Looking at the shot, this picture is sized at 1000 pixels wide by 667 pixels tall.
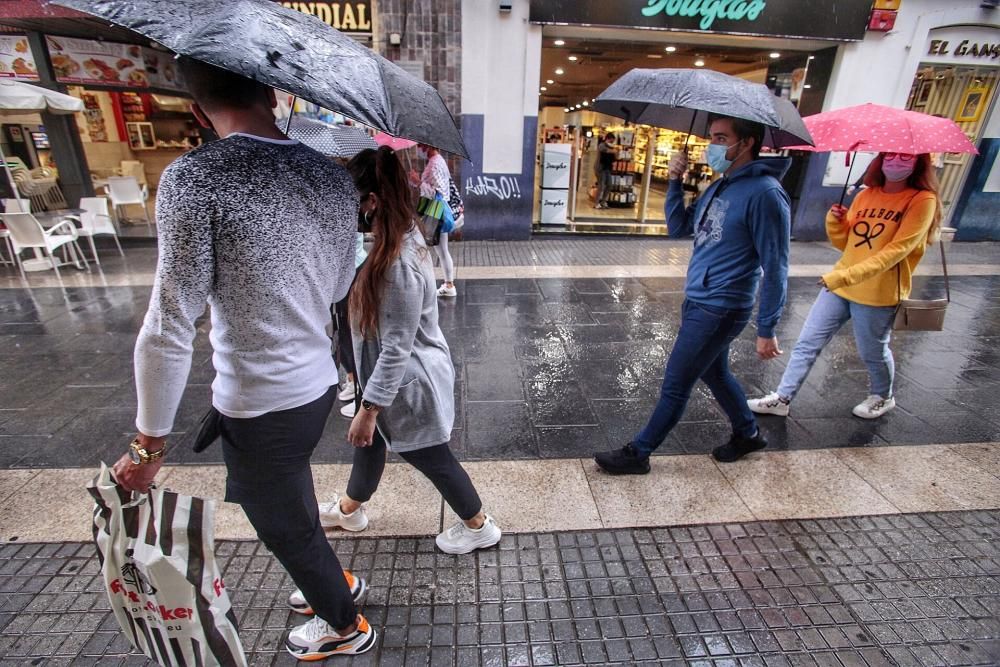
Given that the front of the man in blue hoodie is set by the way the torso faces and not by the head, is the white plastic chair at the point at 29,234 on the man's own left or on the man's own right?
on the man's own right

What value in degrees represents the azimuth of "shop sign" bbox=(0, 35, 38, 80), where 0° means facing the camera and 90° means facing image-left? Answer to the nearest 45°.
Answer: approximately 0°

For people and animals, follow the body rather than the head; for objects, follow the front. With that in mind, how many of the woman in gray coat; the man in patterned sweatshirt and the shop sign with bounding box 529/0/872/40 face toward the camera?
1

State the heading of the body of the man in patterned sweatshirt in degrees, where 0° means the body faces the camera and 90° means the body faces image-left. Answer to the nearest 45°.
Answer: approximately 135°

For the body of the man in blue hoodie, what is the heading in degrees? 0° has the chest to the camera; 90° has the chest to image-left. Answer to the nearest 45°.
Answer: approximately 45°

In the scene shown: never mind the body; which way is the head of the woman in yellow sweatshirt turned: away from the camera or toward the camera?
toward the camera

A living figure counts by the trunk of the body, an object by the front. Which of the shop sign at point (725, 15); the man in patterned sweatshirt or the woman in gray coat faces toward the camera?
the shop sign

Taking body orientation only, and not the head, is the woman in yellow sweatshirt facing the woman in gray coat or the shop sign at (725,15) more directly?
the woman in gray coat

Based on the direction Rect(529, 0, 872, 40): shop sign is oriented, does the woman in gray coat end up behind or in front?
in front

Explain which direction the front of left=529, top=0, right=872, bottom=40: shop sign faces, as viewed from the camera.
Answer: facing the viewer

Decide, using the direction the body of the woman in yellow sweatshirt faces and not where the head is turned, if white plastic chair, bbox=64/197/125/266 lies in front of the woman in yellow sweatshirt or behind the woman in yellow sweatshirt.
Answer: in front

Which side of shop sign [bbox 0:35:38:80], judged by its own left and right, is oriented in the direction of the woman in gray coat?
front

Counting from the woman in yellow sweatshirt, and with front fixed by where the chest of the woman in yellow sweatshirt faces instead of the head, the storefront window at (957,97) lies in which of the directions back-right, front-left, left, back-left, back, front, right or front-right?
back-right

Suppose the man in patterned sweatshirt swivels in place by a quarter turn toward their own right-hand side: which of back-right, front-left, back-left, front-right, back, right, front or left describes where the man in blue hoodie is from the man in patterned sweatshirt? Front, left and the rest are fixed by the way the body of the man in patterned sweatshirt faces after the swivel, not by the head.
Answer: front-right

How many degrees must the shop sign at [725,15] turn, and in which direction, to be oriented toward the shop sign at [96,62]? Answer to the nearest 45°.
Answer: approximately 90° to its right

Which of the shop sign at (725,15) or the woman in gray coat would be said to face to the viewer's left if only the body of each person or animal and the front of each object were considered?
the woman in gray coat

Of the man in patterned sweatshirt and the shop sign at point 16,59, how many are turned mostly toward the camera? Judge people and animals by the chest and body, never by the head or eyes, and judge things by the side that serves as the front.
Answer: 1

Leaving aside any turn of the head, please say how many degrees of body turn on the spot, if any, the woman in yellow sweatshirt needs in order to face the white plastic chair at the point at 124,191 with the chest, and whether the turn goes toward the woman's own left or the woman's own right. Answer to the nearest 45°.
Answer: approximately 45° to the woman's own right

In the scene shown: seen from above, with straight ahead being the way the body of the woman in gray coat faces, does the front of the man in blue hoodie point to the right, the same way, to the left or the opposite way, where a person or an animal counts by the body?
the same way

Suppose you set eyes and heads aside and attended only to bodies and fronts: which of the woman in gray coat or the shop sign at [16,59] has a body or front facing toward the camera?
the shop sign
